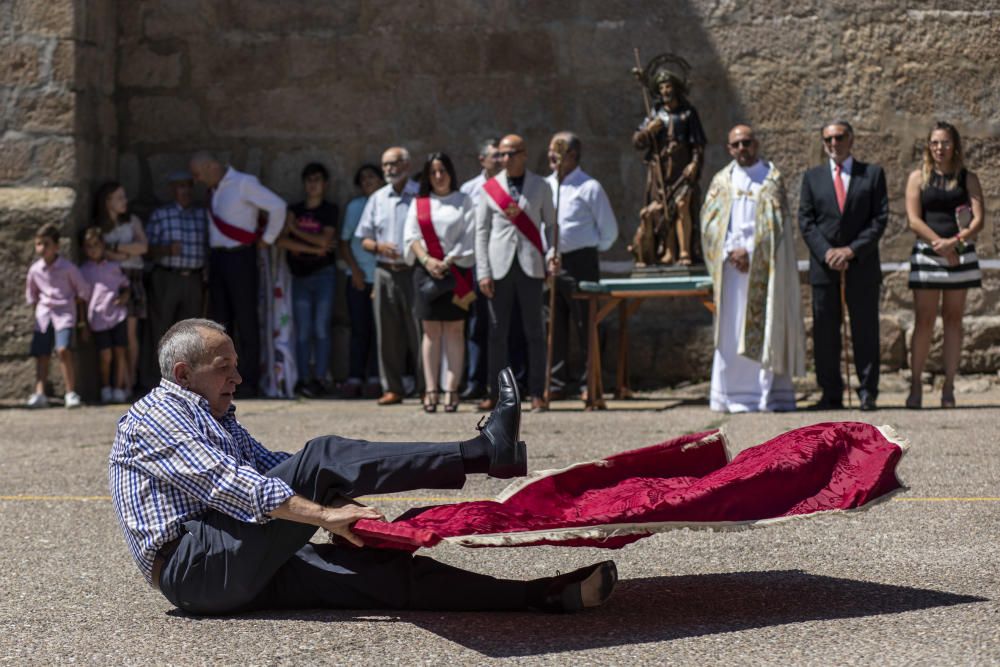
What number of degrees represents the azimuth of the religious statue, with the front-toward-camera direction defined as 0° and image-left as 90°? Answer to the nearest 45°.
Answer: approximately 0°

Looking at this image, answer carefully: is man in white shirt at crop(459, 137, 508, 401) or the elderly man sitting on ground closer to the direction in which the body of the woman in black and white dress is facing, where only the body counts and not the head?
the elderly man sitting on ground

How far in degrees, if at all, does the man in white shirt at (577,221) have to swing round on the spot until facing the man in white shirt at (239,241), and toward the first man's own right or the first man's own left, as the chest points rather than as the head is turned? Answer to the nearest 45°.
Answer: approximately 45° to the first man's own right

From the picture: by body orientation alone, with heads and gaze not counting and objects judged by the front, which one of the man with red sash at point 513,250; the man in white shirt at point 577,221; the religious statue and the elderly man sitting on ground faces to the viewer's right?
the elderly man sitting on ground

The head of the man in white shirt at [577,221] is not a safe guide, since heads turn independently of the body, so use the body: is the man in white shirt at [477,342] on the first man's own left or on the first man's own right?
on the first man's own right

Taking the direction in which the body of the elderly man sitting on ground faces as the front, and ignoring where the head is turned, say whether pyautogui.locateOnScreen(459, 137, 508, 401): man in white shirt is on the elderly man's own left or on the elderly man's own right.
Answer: on the elderly man's own left

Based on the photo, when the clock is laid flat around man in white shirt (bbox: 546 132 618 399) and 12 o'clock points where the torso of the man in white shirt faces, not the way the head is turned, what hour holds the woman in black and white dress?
The woman in black and white dress is roughly at 8 o'clock from the man in white shirt.

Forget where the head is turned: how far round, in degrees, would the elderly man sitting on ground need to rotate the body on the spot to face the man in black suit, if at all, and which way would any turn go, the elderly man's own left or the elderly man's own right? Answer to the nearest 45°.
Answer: approximately 45° to the elderly man's own left

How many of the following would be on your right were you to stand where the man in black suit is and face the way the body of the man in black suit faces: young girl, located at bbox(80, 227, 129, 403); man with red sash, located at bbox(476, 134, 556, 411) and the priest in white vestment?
3

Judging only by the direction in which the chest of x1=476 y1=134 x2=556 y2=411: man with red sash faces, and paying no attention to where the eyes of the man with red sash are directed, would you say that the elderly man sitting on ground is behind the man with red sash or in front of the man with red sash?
in front

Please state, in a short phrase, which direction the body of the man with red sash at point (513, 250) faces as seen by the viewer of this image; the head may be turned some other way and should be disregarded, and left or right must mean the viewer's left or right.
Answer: facing the viewer

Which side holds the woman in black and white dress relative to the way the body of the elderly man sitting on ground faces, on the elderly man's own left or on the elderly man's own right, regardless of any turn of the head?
on the elderly man's own left

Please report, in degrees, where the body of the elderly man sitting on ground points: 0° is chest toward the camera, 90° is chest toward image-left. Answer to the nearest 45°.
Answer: approximately 270°
